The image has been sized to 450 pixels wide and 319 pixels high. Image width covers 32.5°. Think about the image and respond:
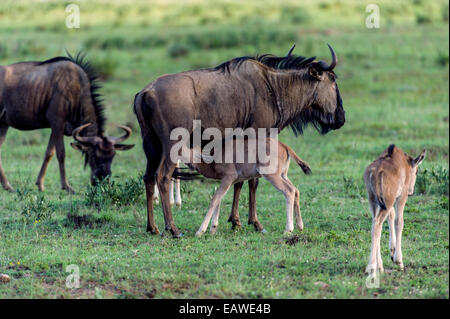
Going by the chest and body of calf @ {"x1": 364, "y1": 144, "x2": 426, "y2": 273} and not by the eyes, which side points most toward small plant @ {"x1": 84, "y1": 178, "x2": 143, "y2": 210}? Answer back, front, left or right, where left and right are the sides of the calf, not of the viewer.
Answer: left

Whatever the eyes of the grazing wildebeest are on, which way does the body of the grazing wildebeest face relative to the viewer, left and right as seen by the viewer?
facing to the right of the viewer

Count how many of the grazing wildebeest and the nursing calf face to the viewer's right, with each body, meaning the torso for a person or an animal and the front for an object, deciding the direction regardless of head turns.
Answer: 1

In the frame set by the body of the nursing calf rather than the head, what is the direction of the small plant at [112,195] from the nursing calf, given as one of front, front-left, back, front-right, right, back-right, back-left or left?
front-right

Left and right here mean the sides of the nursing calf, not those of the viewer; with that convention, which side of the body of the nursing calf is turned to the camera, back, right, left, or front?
left

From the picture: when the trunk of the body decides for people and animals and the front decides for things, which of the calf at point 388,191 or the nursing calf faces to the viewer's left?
the nursing calf

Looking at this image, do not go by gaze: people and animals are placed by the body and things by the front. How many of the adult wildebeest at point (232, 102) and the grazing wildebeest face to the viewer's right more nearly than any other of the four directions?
2

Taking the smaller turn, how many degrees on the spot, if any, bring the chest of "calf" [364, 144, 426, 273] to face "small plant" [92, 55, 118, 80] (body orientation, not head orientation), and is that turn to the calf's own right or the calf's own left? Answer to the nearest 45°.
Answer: approximately 90° to the calf's own left

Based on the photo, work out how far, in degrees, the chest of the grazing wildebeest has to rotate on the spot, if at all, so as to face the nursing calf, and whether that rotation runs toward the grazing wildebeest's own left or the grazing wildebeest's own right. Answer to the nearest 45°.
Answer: approximately 45° to the grazing wildebeest's own right

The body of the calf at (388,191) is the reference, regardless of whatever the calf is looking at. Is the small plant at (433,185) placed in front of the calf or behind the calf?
in front

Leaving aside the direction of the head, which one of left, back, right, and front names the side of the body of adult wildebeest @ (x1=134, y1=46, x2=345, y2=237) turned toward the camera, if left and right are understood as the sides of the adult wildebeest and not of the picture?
right

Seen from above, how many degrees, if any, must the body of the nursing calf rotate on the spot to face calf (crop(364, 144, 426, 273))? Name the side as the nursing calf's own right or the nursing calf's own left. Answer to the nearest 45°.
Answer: approximately 135° to the nursing calf's own left

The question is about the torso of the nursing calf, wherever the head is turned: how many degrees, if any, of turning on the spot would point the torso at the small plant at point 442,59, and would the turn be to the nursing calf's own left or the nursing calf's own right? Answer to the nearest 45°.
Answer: approximately 135° to the nursing calf's own right

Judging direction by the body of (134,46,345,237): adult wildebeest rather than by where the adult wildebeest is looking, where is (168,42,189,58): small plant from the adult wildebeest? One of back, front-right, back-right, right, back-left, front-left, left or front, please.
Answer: left
